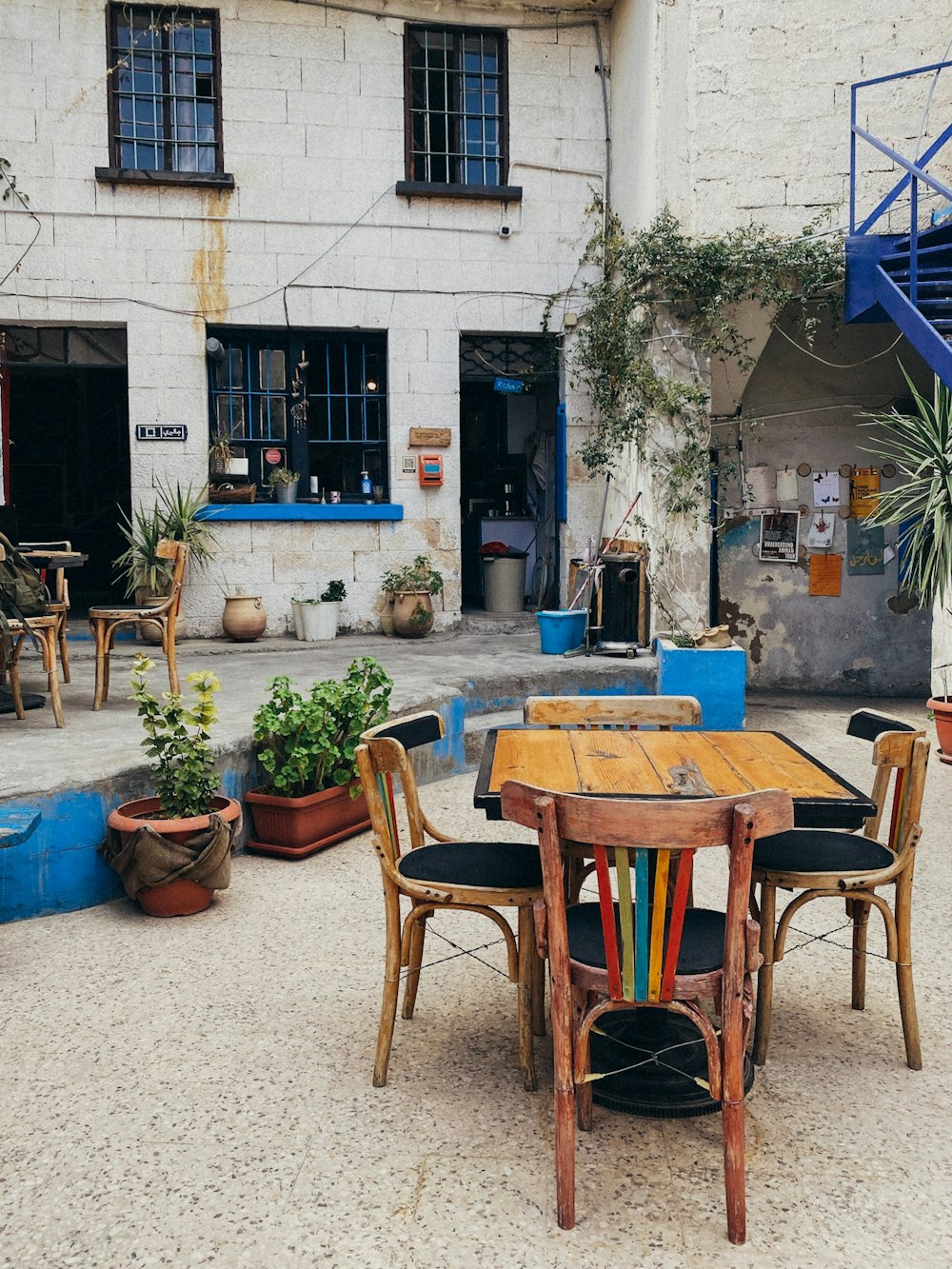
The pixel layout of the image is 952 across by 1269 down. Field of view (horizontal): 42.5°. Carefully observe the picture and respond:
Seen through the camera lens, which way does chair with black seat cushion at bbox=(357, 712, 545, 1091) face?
facing to the right of the viewer

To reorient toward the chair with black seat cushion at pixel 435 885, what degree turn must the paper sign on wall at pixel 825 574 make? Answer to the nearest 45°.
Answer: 0° — it already faces it

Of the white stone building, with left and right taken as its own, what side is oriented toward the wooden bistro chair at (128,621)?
front

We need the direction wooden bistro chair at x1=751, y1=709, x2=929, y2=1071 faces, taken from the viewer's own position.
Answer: facing to the left of the viewer

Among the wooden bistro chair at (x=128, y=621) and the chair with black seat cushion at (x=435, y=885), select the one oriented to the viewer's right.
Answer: the chair with black seat cushion

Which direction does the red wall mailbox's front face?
toward the camera

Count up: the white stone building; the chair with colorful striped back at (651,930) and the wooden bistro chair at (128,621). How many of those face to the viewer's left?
1

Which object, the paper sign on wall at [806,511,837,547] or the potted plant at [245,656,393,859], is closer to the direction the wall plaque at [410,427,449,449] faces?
the potted plant

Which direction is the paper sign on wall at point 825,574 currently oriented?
toward the camera

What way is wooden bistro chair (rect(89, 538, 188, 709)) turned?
to the viewer's left

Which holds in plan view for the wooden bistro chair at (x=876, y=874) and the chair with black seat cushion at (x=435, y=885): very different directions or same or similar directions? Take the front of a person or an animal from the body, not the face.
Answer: very different directions

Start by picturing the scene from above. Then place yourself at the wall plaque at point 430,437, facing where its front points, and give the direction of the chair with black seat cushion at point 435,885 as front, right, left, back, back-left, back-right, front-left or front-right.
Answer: front

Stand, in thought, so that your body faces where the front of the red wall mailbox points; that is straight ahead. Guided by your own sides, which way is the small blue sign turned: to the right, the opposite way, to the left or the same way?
the same way

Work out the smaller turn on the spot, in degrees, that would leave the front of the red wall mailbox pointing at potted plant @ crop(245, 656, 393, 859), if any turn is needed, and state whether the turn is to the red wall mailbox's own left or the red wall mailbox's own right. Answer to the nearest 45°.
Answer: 0° — it already faces it

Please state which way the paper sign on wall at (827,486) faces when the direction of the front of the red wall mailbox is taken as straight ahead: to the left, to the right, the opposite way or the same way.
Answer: the same way

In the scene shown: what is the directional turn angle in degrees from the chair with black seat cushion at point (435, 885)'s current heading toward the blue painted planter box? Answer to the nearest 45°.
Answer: approximately 90° to its left

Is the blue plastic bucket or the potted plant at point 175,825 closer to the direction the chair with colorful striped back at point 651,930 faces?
the blue plastic bucket

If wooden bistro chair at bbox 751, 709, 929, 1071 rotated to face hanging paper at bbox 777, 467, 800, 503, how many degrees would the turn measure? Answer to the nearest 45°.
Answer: approximately 90° to its right

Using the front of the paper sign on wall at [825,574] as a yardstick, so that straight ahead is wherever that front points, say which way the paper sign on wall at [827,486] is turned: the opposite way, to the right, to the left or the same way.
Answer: the same way

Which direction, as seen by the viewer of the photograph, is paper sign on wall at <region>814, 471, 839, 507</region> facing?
facing the viewer
